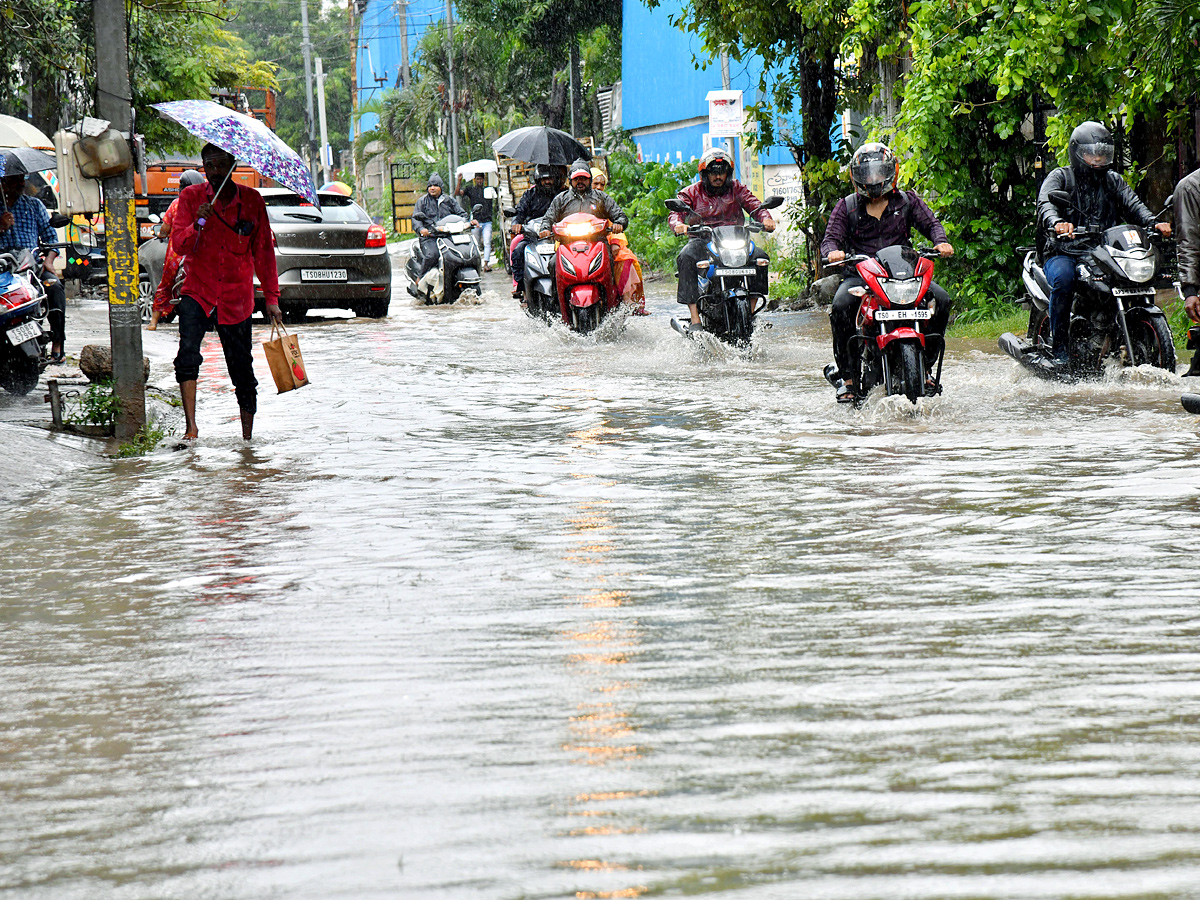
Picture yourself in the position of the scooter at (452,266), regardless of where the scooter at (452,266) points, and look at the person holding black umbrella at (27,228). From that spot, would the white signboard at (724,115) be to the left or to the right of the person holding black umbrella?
left

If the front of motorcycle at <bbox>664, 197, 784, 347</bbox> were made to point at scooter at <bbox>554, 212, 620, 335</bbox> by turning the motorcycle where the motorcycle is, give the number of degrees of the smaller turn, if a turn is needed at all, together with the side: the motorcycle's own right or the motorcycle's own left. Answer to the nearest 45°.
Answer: approximately 135° to the motorcycle's own right

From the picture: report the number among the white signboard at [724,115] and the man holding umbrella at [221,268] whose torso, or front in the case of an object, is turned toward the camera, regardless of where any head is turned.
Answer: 2

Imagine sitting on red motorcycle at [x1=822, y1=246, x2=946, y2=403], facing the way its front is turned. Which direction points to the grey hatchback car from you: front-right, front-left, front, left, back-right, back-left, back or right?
back-right

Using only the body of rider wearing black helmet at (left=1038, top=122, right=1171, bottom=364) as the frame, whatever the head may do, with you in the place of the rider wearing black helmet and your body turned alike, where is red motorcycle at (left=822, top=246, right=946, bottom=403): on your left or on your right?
on your right

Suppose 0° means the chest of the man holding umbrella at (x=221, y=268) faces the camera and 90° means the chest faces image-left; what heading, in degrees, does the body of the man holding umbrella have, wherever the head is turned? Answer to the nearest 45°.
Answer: approximately 0°
